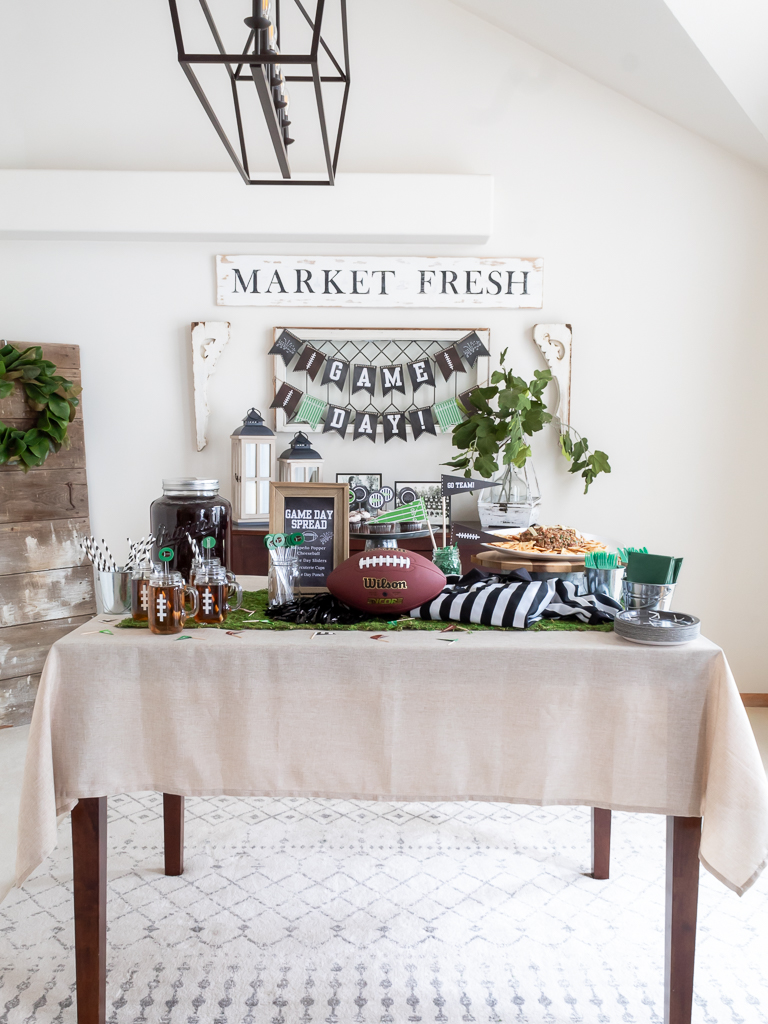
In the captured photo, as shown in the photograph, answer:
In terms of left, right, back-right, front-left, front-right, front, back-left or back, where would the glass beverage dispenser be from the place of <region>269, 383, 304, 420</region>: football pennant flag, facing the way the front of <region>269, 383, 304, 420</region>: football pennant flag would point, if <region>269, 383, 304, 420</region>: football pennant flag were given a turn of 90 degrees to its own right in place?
left

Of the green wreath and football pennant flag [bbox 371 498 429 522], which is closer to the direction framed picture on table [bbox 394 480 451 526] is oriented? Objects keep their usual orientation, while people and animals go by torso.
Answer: the football pennant flag

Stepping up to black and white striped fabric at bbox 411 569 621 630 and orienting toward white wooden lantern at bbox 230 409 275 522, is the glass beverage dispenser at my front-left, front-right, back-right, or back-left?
front-left

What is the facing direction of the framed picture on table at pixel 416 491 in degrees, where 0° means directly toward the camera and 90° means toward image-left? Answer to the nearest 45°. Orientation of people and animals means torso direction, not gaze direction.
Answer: approximately 0°

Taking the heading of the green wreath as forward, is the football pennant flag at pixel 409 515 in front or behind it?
in front

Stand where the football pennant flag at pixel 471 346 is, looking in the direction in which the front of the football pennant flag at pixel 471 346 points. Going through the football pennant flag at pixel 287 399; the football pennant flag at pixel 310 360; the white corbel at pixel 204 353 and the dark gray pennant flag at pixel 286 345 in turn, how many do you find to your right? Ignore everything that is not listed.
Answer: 4

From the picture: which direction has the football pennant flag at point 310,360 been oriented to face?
toward the camera

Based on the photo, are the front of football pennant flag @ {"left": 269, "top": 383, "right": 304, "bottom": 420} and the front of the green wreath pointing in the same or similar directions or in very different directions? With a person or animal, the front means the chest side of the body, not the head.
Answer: same or similar directions

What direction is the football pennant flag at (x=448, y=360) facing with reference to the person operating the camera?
facing the viewer

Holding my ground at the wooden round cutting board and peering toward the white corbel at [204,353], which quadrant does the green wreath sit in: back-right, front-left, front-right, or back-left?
front-left

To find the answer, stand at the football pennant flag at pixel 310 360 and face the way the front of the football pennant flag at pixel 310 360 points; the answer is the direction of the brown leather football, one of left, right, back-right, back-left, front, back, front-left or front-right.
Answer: front

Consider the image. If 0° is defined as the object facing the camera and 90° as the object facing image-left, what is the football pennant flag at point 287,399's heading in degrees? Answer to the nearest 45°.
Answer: approximately 0°

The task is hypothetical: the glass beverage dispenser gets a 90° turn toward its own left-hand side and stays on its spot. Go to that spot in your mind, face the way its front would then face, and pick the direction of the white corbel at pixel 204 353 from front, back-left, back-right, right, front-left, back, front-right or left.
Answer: left
